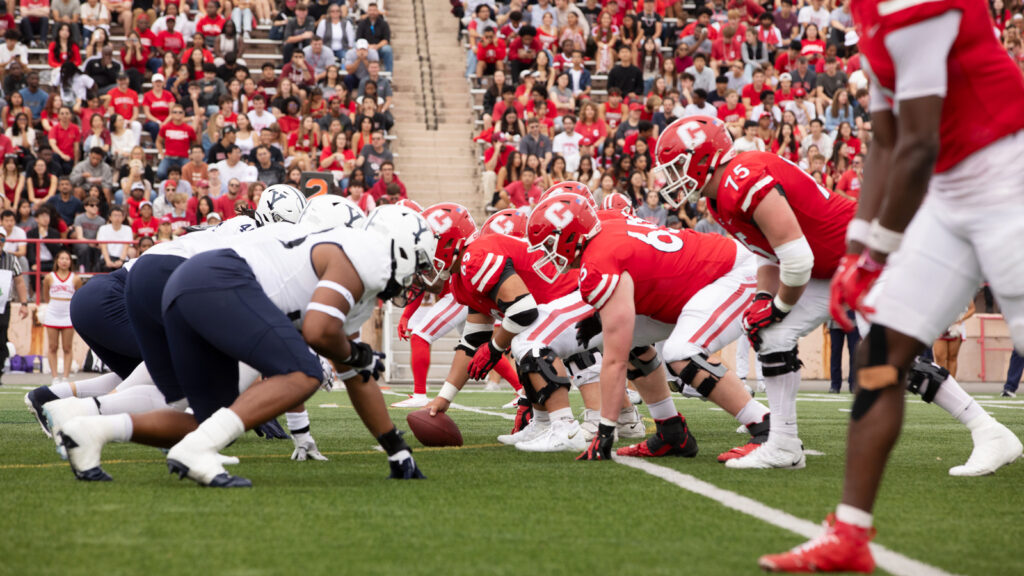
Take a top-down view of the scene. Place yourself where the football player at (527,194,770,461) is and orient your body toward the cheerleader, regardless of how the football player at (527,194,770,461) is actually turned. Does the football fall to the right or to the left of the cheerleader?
left

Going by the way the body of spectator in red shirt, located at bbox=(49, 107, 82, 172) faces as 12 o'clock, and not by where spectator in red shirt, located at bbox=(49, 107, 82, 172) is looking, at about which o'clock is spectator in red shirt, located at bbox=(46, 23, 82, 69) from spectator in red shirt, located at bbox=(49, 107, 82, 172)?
spectator in red shirt, located at bbox=(46, 23, 82, 69) is roughly at 6 o'clock from spectator in red shirt, located at bbox=(49, 107, 82, 172).

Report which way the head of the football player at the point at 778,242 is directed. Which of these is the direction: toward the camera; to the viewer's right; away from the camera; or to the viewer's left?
to the viewer's left

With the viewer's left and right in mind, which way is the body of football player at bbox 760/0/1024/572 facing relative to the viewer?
facing to the left of the viewer

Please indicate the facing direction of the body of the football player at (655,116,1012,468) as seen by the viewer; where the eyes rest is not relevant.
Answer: to the viewer's left

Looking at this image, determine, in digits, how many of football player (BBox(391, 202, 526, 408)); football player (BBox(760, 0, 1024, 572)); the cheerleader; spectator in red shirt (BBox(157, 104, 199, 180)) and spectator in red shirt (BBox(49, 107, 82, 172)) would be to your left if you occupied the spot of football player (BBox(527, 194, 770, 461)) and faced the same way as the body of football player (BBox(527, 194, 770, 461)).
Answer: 1

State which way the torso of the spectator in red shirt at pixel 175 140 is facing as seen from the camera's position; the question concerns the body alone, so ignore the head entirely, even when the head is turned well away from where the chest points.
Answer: toward the camera

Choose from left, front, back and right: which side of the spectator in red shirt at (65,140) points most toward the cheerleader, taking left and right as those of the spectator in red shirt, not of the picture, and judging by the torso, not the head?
front

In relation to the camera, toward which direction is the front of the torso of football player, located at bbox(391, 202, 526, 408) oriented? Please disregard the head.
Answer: to the viewer's left

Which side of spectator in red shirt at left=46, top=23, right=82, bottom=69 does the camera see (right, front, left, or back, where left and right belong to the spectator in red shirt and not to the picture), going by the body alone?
front

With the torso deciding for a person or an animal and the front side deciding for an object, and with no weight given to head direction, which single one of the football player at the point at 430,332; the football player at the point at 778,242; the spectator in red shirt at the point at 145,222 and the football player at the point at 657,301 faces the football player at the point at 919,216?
the spectator in red shirt

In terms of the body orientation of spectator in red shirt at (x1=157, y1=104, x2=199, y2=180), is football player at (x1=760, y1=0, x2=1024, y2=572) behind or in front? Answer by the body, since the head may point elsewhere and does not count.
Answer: in front

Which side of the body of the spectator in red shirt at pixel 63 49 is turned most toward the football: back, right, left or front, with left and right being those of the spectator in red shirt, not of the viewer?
front

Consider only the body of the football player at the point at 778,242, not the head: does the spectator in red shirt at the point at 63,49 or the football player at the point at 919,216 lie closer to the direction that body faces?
the spectator in red shirt
